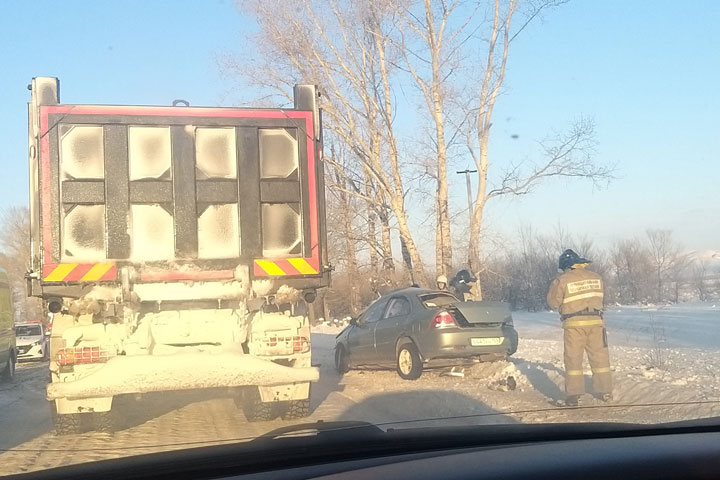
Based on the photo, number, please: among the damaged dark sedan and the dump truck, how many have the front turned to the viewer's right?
0

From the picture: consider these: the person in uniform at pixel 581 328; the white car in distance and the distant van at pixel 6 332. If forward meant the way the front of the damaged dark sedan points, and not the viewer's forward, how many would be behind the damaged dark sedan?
1

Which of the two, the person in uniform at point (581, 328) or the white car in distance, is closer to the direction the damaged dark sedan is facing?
the white car in distance

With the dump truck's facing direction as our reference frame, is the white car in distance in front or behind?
in front

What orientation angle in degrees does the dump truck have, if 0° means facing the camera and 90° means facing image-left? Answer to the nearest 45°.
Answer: approximately 180°

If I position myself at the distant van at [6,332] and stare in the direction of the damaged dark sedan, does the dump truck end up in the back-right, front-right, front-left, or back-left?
front-right

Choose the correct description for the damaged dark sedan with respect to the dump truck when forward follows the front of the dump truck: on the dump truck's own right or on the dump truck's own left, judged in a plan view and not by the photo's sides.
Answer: on the dump truck's own right

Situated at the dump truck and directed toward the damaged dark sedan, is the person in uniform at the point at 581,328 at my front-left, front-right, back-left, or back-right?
front-right

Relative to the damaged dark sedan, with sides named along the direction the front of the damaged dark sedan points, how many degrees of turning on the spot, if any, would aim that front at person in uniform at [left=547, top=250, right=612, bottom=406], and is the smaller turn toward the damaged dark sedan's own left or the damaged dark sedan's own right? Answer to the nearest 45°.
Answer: approximately 180°

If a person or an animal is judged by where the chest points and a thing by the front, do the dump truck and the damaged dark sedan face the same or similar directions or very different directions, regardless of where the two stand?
same or similar directions

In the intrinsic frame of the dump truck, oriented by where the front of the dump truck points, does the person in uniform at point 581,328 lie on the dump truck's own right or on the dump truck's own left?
on the dump truck's own right
